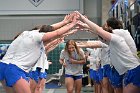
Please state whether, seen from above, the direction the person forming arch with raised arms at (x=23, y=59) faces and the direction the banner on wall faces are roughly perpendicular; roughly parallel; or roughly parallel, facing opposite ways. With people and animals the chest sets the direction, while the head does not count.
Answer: roughly perpendicular

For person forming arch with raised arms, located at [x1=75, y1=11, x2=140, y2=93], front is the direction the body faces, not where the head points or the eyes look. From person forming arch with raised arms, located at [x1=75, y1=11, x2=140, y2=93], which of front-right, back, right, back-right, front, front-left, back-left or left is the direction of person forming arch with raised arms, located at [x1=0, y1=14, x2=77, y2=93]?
front

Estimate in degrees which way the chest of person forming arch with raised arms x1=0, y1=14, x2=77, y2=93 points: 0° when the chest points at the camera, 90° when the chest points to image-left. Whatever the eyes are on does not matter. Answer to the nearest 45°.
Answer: approximately 270°

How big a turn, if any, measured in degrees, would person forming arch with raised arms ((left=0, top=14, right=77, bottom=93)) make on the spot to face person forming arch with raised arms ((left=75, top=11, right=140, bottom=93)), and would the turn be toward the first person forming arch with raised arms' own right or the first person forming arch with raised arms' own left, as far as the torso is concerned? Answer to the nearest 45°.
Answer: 0° — they already face them

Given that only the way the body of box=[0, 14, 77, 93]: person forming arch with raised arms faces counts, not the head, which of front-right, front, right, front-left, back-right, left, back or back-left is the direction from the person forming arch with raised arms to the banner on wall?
left

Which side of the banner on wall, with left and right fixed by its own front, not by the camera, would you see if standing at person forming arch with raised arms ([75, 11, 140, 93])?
front

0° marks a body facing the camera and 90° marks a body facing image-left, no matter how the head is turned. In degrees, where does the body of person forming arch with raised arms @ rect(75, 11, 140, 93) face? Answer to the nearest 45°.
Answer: approximately 90°

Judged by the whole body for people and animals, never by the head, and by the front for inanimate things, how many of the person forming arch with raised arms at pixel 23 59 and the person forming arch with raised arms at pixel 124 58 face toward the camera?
0

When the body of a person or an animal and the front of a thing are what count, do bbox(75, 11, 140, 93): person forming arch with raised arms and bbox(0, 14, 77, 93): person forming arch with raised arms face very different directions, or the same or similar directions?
very different directions

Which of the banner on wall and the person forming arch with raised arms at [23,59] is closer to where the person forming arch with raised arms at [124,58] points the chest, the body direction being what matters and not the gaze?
the person forming arch with raised arms

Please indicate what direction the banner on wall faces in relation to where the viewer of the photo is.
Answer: facing the viewer

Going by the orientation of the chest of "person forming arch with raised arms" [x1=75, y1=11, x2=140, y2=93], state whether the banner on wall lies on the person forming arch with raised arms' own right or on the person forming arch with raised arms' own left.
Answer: on the person forming arch with raised arms' own right

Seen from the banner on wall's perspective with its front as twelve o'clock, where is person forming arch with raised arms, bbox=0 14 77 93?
The person forming arch with raised arms is roughly at 12 o'clock from the banner on wall.

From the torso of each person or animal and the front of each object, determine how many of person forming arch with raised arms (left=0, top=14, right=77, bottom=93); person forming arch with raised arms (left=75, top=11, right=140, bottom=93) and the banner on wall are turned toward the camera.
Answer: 1
